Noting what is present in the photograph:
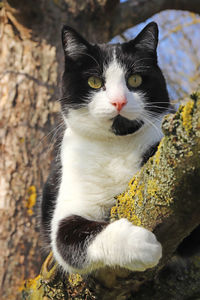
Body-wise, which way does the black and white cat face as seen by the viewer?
toward the camera

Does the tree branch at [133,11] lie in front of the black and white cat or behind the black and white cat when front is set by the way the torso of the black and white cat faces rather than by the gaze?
behind
